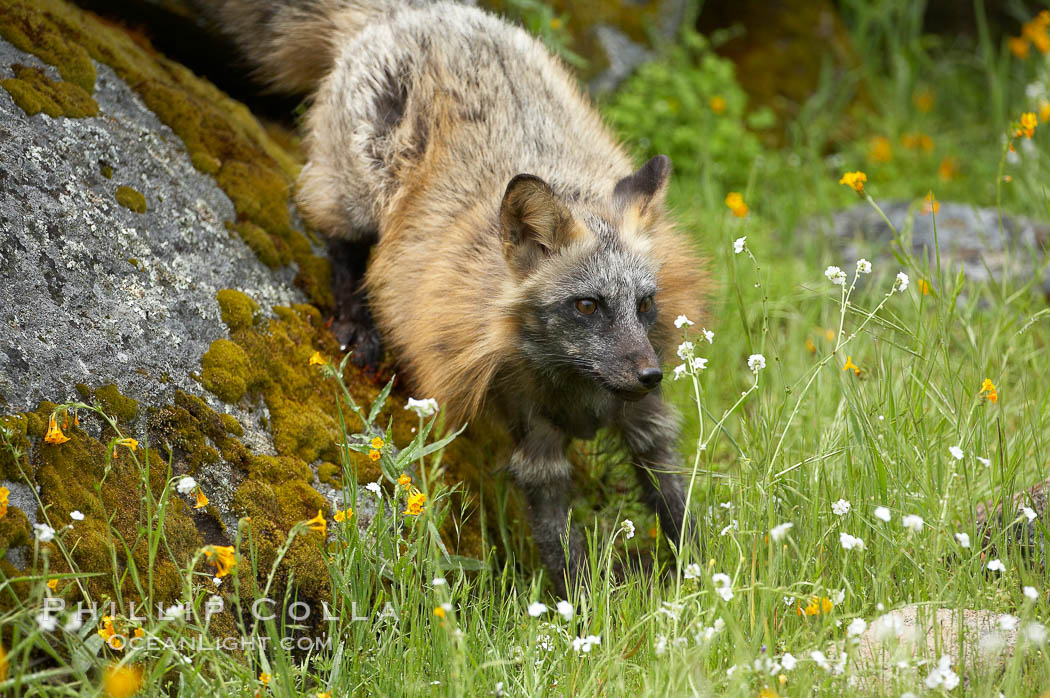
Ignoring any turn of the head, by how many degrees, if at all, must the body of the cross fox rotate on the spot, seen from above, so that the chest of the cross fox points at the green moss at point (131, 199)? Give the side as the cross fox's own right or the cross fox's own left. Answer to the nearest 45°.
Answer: approximately 135° to the cross fox's own right

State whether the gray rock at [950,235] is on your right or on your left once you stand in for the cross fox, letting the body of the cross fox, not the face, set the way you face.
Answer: on your left

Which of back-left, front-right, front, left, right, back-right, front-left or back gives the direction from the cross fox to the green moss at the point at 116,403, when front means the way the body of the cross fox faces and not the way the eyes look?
right

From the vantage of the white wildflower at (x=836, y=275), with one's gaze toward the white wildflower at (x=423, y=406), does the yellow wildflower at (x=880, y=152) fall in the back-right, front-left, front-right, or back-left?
back-right

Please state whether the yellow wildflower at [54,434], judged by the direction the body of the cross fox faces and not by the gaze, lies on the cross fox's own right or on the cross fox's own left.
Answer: on the cross fox's own right

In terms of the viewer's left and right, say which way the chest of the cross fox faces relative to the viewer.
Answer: facing the viewer and to the right of the viewer

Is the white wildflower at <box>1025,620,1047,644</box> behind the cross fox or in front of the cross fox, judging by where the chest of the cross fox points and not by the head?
in front

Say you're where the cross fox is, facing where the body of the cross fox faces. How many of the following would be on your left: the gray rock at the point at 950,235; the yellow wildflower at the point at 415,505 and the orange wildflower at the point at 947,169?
2

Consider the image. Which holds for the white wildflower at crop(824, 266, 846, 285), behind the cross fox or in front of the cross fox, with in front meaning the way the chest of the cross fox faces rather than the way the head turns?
in front

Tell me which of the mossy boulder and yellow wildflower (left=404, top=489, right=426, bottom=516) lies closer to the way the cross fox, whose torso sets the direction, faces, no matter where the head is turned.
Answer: the yellow wildflower

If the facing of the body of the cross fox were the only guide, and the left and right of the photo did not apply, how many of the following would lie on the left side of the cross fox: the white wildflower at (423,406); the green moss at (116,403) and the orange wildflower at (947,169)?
1

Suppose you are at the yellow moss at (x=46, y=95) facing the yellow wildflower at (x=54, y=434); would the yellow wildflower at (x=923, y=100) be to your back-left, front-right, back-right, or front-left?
back-left

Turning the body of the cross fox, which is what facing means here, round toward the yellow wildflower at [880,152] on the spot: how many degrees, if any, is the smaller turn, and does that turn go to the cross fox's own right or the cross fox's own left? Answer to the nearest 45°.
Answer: approximately 90° to the cross fox's own left

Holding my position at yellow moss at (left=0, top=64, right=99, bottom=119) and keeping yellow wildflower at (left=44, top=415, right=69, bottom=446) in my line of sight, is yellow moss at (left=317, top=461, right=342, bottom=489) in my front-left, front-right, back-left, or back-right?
front-left
